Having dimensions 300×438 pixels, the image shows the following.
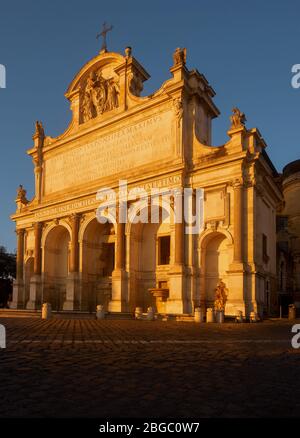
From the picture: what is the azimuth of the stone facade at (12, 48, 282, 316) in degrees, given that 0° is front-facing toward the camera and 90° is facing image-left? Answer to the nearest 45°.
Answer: approximately 45°
